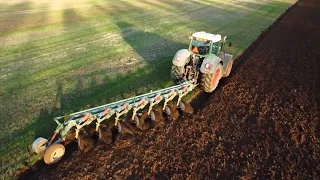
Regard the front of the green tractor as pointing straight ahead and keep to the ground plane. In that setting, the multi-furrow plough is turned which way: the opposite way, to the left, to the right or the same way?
the same way

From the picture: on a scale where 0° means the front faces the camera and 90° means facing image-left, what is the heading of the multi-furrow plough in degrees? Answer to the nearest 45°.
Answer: approximately 225°

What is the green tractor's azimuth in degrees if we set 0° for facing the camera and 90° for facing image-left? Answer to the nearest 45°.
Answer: approximately 225°
